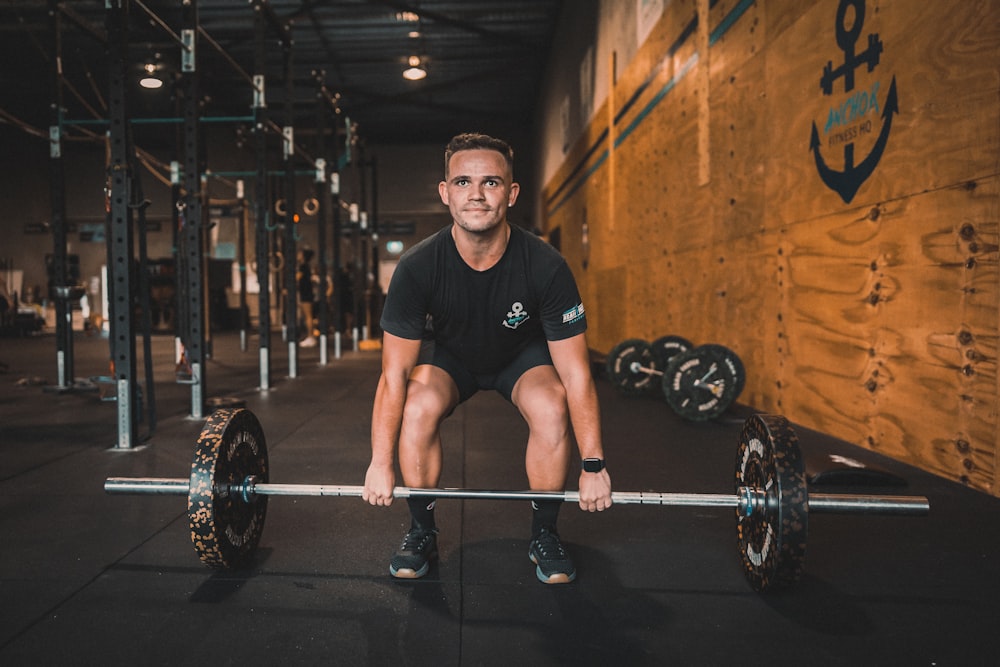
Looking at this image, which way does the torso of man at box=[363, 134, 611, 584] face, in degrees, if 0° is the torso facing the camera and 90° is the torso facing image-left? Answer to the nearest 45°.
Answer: approximately 0°

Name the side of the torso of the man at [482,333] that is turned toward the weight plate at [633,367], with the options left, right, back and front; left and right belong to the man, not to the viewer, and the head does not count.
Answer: back

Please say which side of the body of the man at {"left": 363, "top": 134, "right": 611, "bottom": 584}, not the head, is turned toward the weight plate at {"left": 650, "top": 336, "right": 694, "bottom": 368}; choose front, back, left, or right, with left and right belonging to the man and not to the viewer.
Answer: back

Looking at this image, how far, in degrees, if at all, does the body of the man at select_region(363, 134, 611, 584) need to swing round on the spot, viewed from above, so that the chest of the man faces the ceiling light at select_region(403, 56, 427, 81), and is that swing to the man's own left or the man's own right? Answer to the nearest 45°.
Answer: approximately 180°

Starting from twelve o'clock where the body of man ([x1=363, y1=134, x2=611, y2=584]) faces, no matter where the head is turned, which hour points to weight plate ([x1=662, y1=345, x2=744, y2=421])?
The weight plate is roughly at 7 o'clock from the man.

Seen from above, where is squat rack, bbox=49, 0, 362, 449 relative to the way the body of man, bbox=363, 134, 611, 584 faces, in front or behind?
behind
